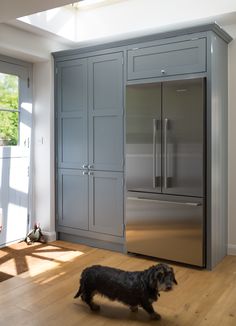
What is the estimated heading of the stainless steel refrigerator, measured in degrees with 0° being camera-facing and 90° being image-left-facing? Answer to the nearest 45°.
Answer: approximately 45°

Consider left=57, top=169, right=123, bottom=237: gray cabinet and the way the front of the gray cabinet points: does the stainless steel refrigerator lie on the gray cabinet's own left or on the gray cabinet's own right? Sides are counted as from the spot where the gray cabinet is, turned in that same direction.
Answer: on the gray cabinet's own left

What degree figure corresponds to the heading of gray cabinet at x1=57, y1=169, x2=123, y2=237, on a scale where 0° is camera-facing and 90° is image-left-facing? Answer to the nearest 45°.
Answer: approximately 45°

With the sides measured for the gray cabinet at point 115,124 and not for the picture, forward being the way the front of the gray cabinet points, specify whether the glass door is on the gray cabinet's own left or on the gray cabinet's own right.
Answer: on the gray cabinet's own right

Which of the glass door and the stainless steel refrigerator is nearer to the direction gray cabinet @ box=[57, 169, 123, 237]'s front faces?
the glass door

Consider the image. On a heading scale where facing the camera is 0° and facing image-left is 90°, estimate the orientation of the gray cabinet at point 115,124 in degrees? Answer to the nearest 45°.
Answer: approximately 45°

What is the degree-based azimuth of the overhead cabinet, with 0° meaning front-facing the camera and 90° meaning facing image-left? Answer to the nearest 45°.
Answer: approximately 45°

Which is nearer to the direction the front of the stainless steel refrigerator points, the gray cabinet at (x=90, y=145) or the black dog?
the black dog
